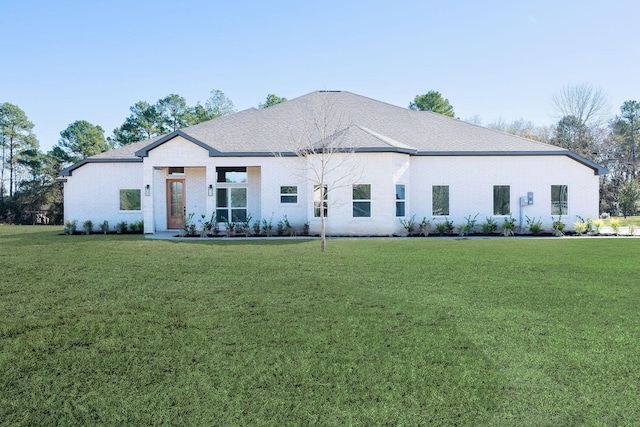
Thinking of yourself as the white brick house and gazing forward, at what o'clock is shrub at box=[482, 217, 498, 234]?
The shrub is roughly at 9 o'clock from the white brick house.

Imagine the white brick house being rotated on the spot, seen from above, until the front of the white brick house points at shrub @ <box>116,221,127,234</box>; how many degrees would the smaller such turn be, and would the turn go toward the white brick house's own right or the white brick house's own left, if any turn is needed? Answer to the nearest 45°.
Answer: approximately 90° to the white brick house's own right

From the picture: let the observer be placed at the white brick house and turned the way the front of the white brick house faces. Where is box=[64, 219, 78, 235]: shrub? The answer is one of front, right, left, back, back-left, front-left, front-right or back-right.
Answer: right

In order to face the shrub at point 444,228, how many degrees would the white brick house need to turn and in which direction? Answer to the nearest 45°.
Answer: approximately 90° to its left

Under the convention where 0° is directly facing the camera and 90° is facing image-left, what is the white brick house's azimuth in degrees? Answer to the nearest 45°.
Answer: approximately 0°

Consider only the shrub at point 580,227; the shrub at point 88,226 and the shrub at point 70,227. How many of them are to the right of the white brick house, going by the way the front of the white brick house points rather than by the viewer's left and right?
2

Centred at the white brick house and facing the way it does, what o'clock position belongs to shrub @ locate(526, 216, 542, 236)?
The shrub is roughly at 9 o'clock from the white brick house.

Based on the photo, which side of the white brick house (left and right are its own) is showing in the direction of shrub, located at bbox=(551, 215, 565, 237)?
left

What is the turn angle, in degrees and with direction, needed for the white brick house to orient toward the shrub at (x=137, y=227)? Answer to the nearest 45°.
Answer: approximately 90° to its right

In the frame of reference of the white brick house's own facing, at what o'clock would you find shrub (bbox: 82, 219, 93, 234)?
The shrub is roughly at 3 o'clock from the white brick house.

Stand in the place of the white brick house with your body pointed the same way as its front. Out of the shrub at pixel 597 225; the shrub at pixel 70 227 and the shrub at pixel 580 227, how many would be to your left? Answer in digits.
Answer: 2

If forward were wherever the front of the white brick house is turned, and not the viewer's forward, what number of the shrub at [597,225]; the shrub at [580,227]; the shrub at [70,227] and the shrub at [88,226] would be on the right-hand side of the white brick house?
2
